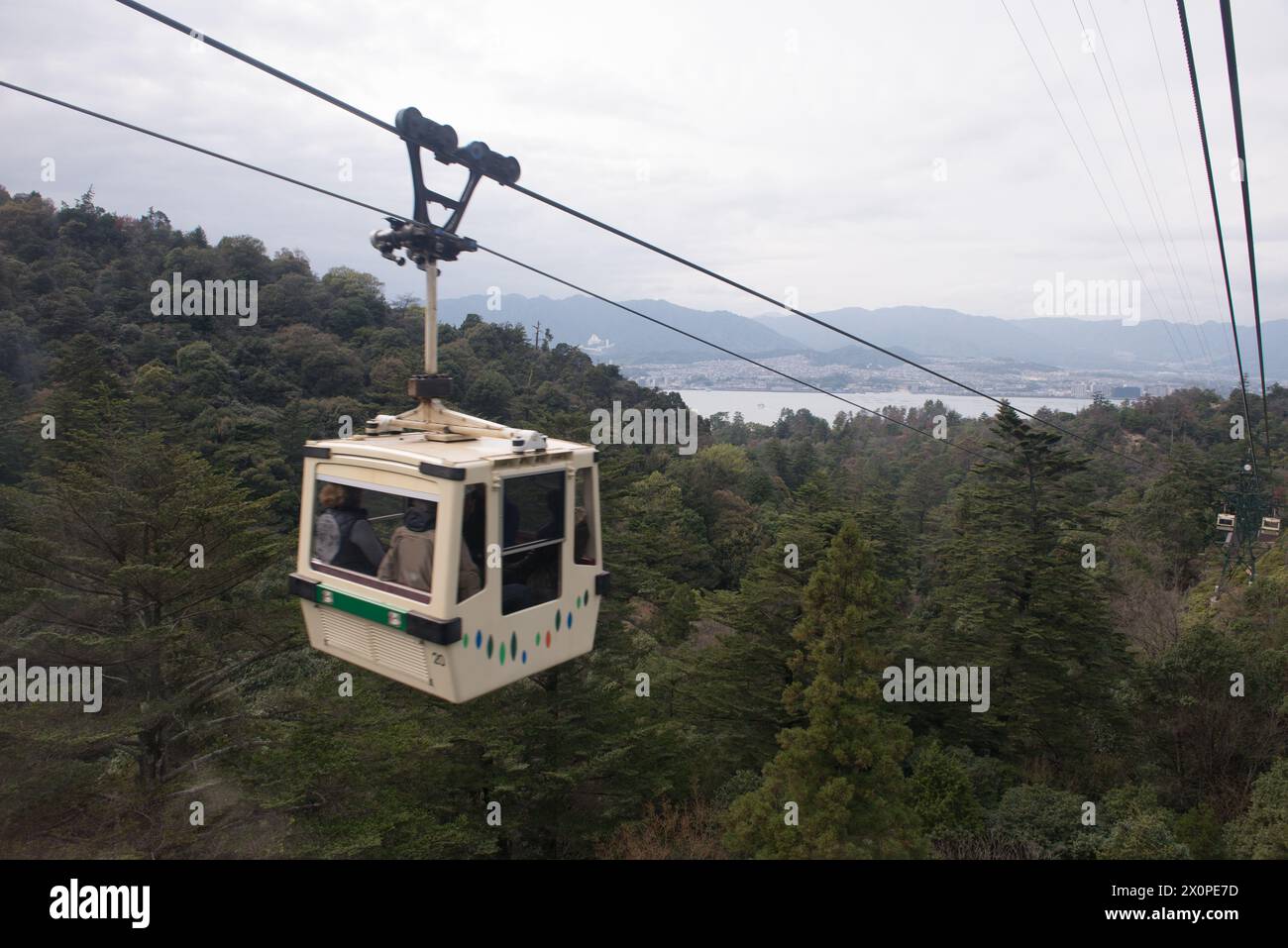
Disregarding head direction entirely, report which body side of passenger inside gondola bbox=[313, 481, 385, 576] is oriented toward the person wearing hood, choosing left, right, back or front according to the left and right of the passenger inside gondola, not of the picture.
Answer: right

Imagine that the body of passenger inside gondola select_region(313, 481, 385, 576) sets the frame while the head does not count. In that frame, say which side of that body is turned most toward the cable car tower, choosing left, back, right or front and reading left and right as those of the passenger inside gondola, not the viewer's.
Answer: front

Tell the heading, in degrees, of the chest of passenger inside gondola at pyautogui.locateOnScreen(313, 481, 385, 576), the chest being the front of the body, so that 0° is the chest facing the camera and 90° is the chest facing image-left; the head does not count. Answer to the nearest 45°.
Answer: approximately 225°

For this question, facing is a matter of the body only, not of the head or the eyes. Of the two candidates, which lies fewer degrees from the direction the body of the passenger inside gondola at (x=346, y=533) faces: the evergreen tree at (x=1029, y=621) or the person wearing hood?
the evergreen tree

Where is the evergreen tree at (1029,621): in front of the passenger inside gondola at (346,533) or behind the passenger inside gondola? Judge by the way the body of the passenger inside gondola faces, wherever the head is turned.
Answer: in front

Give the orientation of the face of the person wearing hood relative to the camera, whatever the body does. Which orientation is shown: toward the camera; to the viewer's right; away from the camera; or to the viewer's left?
away from the camera

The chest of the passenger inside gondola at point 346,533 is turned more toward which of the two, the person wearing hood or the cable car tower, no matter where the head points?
the cable car tower
